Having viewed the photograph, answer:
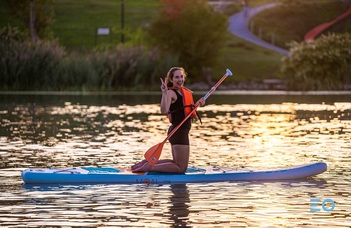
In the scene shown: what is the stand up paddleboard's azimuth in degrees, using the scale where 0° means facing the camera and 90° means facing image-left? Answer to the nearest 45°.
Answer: approximately 270°
